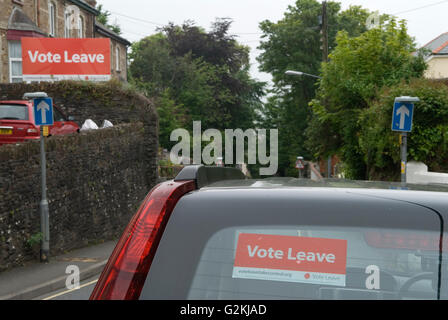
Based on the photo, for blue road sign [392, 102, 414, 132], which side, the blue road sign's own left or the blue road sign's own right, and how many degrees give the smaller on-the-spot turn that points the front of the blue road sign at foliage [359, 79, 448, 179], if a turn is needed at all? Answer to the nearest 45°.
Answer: approximately 180°

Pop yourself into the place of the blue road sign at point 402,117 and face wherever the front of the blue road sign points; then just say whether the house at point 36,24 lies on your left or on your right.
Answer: on your right

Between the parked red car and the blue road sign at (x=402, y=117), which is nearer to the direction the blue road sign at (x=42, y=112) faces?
the blue road sign

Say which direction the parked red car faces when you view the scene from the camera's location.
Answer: facing away from the viewer and to the right of the viewer

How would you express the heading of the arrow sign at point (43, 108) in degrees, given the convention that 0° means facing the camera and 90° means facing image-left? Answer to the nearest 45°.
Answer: approximately 0°

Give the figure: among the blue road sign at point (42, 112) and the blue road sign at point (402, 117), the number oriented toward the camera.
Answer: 2

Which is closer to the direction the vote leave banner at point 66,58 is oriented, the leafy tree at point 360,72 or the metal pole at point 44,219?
the metal pole

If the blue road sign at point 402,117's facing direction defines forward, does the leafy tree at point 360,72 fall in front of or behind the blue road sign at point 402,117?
behind

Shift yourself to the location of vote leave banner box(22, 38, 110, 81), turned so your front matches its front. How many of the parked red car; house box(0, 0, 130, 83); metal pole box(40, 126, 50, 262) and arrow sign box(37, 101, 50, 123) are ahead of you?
3

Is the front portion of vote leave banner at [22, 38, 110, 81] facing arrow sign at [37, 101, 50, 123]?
yes

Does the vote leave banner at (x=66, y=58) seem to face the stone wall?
yes

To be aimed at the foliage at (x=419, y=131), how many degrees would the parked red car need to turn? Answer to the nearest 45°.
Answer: approximately 45° to its right

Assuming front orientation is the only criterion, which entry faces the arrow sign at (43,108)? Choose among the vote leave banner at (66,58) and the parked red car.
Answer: the vote leave banner
